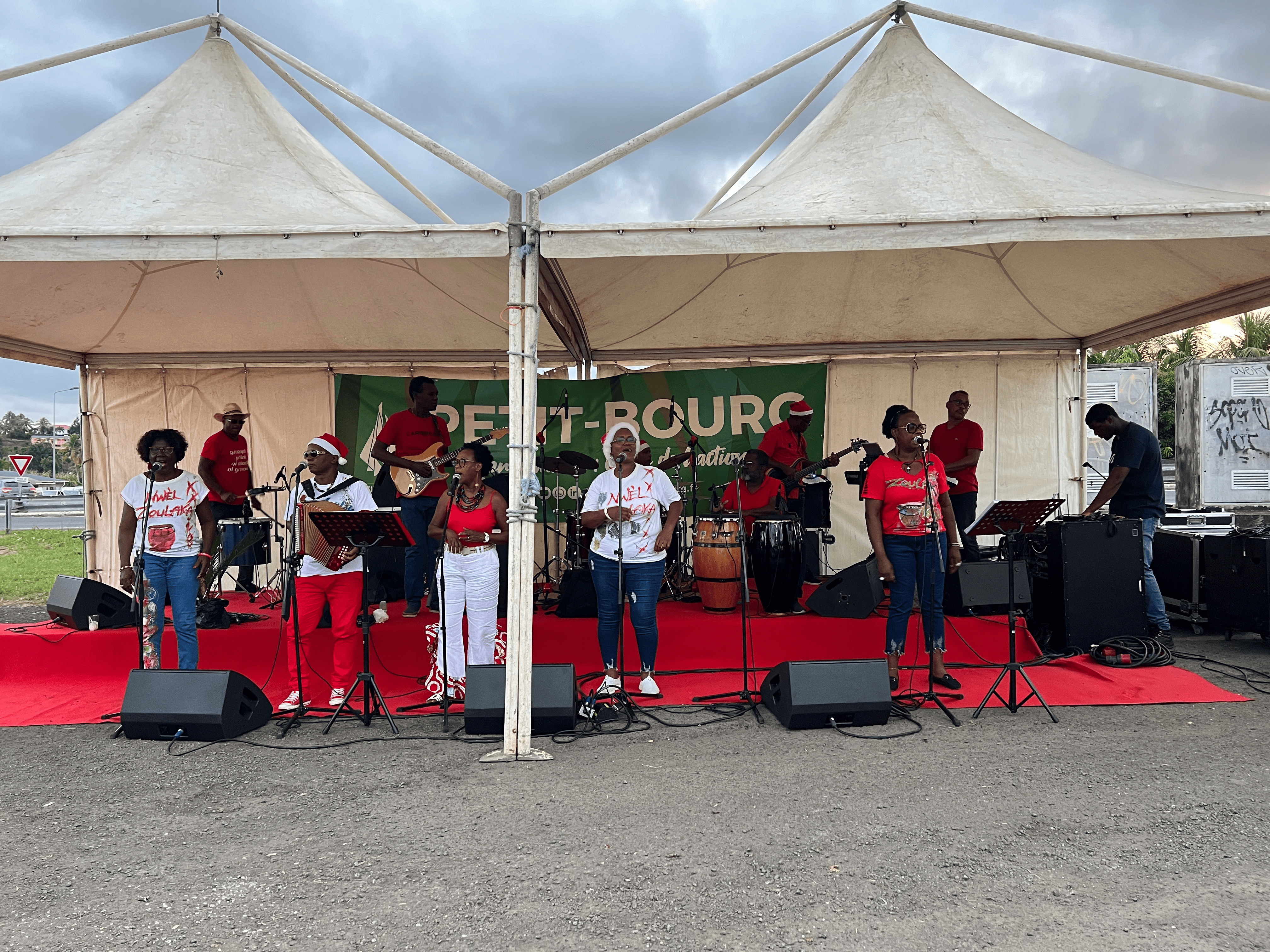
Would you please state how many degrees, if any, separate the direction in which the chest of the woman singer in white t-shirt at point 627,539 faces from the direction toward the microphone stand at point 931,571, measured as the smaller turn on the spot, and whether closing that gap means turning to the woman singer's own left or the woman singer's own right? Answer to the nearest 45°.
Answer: approximately 90° to the woman singer's own left

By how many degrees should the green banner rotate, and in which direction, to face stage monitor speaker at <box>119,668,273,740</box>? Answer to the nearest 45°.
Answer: approximately 45° to its right

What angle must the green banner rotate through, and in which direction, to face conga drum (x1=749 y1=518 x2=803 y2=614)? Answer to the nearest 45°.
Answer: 0° — it already faces it

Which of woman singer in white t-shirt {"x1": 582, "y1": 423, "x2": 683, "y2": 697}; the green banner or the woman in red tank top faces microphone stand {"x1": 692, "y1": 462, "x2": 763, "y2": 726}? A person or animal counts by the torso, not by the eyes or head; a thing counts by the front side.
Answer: the green banner

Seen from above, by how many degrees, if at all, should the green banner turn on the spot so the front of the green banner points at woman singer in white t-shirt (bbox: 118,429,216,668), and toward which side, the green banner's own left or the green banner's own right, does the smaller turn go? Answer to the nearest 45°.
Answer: approximately 45° to the green banner's own right

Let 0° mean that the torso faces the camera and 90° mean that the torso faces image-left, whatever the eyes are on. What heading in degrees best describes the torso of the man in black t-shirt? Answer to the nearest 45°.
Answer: approximately 90°

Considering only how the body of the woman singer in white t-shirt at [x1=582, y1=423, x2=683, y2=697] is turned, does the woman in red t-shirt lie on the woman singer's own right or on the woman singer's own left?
on the woman singer's own left

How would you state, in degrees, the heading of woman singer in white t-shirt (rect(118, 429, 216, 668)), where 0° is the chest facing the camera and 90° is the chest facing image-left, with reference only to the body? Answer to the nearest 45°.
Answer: approximately 0°
